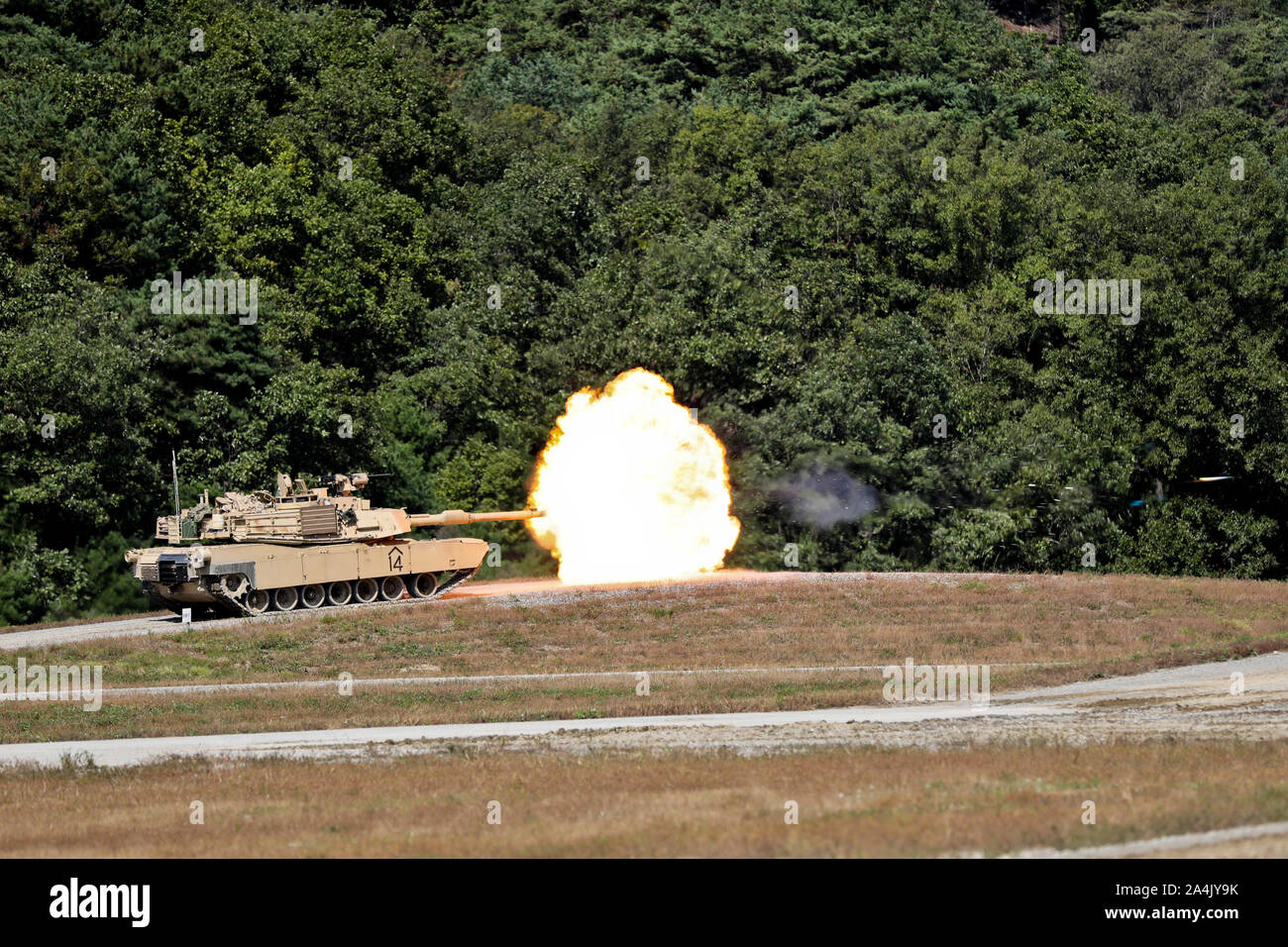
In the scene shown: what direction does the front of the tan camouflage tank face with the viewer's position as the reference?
facing away from the viewer and to the right of the viewer
